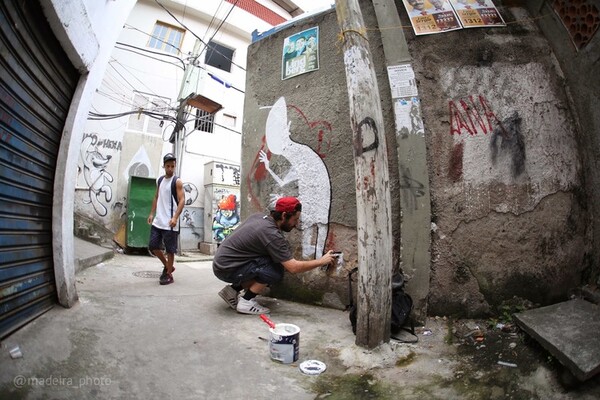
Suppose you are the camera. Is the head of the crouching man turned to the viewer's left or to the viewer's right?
to the viewer's right

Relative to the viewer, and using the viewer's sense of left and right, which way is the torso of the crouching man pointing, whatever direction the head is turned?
facing to the right of the viewer

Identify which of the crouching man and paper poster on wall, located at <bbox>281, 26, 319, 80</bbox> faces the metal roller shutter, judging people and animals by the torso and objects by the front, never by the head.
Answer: the paper poster on wall

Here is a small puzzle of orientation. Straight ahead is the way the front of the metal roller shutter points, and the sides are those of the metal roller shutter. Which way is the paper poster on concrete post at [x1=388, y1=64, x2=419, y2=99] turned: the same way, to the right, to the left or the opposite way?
to the right

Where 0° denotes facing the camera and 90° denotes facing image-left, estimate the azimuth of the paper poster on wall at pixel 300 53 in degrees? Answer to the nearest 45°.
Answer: approximately 45°

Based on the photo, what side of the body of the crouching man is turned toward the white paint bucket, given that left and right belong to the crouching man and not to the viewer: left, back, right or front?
right

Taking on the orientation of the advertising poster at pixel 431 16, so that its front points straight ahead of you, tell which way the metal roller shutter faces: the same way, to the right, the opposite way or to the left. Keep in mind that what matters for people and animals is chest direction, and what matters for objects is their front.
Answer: to the left

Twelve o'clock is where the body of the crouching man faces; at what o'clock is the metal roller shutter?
The metal roller shutter is roughly at 5 o'clock from the crouching man.
